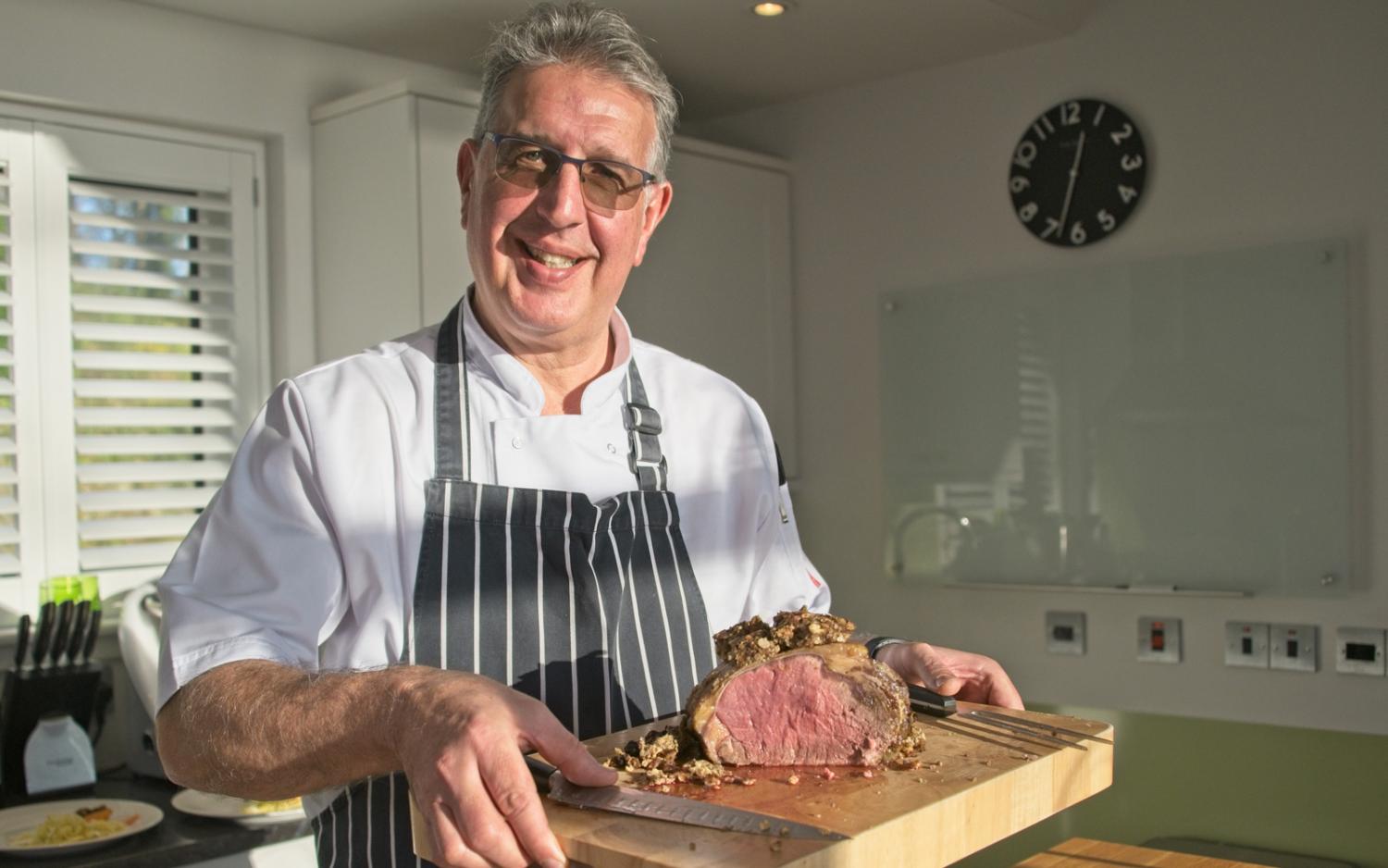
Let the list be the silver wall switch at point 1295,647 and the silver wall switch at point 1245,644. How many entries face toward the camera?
2

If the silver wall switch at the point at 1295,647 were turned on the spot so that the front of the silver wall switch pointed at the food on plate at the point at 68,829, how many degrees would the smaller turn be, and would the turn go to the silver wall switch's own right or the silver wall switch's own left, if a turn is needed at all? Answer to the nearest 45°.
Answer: approximately 45° to the silver wall switch's own right

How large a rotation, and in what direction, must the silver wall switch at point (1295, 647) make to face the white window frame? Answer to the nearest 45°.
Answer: approximately 45° to its right

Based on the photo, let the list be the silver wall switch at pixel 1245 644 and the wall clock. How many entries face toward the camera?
2

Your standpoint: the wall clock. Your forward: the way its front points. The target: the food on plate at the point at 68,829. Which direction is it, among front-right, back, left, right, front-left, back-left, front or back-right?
front-right

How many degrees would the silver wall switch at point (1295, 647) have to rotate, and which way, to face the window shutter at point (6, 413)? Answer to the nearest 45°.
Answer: approximately 45° to its right

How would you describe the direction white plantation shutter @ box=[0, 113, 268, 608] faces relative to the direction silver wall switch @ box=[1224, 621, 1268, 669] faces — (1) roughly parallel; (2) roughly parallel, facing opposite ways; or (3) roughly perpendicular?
roughly perpendicular

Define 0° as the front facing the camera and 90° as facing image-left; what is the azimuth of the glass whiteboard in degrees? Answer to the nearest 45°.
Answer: approximately 45°

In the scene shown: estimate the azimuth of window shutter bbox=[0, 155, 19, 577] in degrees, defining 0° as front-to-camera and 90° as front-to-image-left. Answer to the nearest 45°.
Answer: approximately 315°

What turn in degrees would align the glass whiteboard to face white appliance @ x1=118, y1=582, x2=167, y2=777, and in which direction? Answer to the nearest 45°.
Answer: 0° — it already faces it
